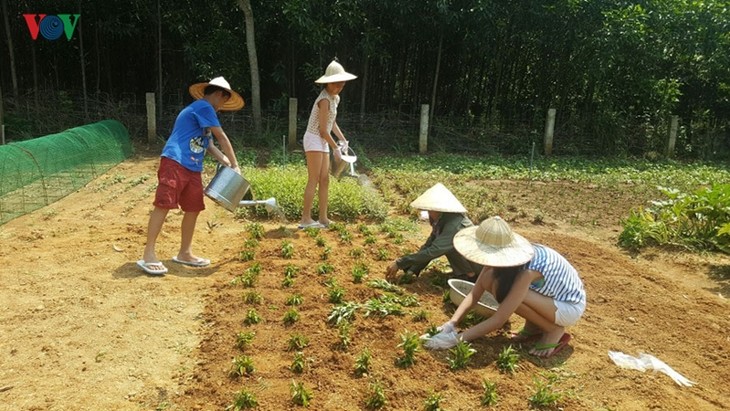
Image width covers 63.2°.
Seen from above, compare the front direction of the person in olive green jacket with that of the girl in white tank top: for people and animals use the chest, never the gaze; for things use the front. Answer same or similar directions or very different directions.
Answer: very different directions

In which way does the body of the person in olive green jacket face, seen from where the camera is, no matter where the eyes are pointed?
to the viewer's left

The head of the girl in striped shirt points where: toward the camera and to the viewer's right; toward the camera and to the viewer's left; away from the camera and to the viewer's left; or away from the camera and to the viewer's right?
toward the camera and to the viewer's left

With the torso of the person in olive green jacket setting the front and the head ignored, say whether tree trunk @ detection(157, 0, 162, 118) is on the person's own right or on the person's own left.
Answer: on the person's own right

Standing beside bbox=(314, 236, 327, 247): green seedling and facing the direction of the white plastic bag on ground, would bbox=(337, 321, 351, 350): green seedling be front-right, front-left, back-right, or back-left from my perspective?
front-right

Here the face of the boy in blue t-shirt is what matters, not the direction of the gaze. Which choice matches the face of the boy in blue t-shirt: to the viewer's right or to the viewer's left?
to the viewer's right

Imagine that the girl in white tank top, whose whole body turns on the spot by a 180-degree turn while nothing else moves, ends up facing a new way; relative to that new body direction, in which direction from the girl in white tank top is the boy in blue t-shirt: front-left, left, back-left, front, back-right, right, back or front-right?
front-left

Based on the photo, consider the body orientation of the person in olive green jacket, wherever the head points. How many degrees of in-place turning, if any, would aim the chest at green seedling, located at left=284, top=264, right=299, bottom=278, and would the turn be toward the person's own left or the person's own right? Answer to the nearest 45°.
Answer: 0° — they already face it

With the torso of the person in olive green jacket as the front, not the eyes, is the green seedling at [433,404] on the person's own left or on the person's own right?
on the person's own left

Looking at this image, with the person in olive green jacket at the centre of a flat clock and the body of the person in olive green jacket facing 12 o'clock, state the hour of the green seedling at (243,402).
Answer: The green seedling is roughly at 10 o'clock from the person in olive green jacket.

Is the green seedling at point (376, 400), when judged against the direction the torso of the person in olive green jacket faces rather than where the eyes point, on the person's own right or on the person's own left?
on the person's own left
